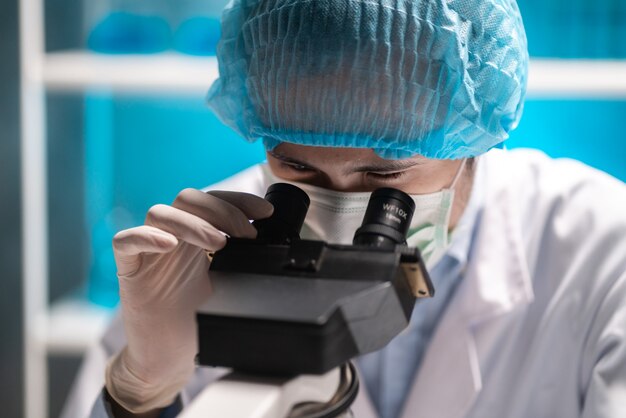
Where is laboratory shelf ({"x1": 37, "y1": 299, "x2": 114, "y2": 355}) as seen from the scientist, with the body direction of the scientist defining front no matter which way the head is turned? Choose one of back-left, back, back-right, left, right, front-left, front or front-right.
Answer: right

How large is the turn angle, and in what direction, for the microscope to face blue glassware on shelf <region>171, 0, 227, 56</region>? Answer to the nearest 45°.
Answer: approximately 45° to its left

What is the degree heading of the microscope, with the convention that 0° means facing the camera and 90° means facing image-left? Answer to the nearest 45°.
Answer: approximately 225°

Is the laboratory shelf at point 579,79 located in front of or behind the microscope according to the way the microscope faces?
in front

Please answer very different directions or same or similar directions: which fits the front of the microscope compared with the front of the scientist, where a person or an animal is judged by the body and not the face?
very different directions
